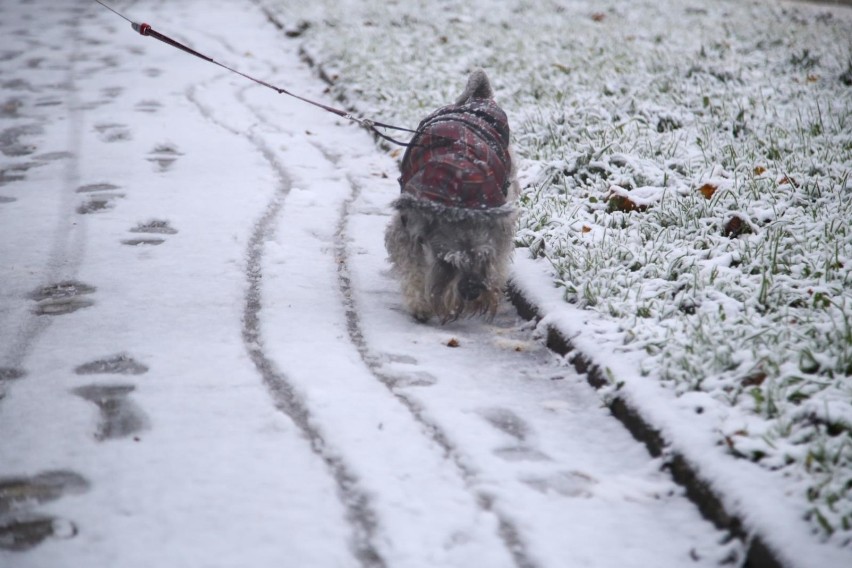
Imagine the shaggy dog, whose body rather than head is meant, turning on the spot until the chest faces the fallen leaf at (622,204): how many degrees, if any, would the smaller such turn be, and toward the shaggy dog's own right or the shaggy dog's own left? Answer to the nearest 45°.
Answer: approximately 135° to the shaggy dog's own left

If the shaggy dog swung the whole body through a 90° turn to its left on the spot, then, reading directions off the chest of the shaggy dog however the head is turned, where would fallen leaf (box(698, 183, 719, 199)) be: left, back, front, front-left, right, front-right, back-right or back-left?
front-left

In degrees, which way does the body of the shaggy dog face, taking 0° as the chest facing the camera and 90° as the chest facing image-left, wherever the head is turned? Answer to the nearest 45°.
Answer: approximately 0°

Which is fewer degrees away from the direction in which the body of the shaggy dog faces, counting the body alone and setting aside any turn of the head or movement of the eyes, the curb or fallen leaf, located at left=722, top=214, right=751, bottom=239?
the curb

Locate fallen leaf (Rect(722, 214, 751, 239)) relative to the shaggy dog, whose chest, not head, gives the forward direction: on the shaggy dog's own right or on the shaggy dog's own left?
on the shaggy dog's own left
